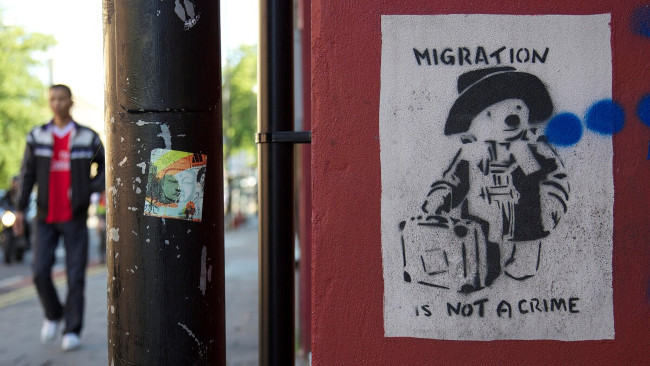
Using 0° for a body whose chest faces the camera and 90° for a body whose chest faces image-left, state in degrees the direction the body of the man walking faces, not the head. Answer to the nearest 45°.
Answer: approximately 0°

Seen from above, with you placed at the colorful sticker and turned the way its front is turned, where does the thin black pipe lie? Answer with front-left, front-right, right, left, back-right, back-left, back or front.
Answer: back-left

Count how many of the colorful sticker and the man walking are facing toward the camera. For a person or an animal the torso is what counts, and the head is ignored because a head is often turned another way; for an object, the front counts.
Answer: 2

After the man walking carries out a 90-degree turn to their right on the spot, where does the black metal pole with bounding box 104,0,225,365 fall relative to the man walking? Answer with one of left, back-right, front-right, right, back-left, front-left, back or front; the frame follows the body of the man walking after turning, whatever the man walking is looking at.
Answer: left

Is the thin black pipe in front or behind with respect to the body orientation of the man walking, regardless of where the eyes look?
in front

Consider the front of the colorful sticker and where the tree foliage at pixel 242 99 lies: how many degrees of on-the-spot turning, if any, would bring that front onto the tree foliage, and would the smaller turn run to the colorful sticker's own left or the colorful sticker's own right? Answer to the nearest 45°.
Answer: approximately 180°

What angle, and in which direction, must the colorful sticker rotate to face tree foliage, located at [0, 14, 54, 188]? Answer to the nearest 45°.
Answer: approximately 180°

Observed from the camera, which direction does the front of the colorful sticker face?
facing the viewer

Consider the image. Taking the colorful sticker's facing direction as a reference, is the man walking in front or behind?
behind

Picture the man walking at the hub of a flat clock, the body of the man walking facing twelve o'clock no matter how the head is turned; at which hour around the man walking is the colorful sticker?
The colorful sticker is roughly at 12 o'clock from the man walking.
